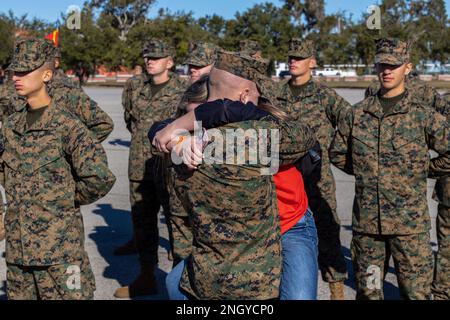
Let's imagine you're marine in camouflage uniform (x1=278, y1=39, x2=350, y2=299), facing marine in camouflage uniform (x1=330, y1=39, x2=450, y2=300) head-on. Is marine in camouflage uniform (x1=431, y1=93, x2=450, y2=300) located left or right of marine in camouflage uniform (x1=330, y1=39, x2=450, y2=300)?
left

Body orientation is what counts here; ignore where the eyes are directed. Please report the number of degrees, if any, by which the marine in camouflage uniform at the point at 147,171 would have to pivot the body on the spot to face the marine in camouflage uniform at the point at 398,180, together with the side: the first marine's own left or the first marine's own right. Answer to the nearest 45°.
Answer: approximately 90° to the first marine's own left

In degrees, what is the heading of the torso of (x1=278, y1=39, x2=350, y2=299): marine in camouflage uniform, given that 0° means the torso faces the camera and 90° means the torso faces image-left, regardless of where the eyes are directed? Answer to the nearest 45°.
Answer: approximately 45°

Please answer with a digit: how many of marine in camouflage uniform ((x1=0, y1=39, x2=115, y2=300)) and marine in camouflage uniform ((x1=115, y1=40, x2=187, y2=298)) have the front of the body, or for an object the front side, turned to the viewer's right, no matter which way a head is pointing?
0

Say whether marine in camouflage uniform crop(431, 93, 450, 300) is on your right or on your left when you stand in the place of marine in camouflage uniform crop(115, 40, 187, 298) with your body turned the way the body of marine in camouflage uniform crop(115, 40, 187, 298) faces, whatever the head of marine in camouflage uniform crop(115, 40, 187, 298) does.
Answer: on your left

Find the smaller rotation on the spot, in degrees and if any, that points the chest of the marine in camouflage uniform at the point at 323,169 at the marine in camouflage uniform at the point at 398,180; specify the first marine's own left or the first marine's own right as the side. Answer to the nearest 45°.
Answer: approximately 90° to the first marine's own left

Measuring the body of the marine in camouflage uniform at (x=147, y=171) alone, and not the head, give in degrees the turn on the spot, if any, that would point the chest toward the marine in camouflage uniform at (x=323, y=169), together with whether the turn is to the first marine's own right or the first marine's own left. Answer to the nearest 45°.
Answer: approximately 90° to the first marine's own left

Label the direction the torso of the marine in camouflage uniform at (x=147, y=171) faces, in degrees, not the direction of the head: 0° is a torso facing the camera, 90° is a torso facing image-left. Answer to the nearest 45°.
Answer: approximately 45°

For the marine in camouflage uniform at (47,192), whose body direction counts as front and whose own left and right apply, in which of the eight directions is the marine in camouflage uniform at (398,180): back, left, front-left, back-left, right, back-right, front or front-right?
back-left

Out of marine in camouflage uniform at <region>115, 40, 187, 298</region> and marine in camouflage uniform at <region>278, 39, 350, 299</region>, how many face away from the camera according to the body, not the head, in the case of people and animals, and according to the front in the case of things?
0

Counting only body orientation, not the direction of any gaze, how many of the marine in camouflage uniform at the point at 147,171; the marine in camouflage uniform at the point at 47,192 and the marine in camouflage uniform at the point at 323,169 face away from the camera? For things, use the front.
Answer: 0
